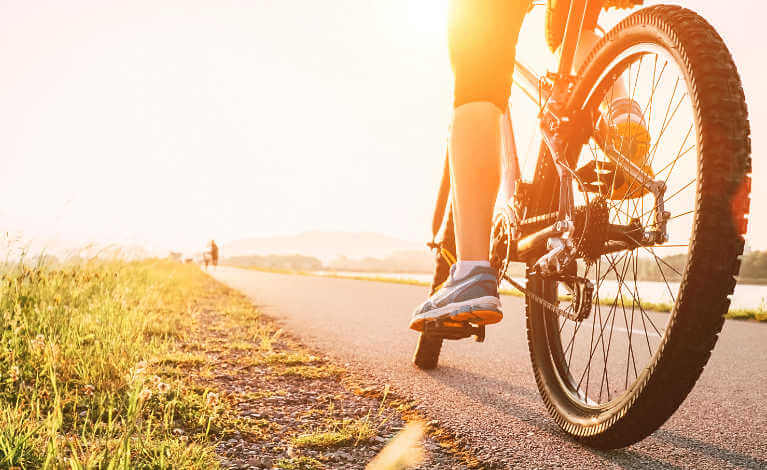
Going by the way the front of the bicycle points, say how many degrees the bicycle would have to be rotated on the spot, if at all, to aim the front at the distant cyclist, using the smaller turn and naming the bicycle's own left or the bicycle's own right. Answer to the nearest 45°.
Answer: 0° — it already faces them

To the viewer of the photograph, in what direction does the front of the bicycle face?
facing away from the viewer and to the left of the viewer
